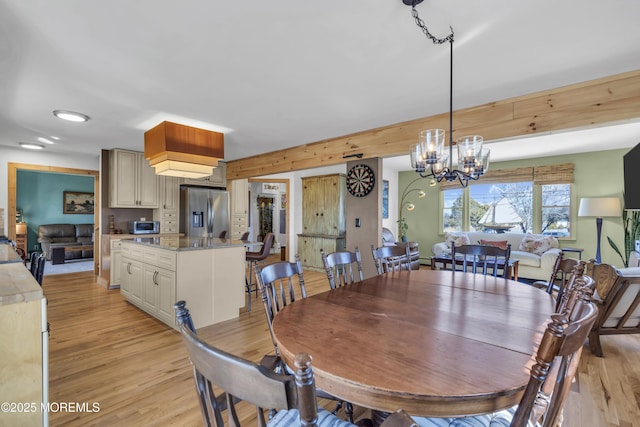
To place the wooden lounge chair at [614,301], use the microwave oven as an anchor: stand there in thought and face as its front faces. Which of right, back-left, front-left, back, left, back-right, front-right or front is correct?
front-left

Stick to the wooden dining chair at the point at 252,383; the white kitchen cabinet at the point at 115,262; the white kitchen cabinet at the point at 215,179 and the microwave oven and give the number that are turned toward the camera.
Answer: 3

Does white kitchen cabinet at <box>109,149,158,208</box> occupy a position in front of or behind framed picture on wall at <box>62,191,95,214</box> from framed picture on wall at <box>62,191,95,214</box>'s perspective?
in front

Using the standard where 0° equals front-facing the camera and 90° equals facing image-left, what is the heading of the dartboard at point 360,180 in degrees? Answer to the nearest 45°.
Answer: approximately 0°

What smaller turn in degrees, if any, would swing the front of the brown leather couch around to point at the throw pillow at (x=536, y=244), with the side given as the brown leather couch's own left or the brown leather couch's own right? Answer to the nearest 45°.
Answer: approximately 45° to the brown leather couch's own left

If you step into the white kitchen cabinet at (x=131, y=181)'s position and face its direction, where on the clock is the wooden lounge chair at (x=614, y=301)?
The wooden lounge chair is roughly at 11 o'clock from the white kitchen cabinet.

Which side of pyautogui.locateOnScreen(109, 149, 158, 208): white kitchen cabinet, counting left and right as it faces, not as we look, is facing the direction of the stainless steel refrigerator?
left

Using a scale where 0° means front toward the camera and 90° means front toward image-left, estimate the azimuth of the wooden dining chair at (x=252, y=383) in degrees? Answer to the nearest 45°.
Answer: approximately 225°

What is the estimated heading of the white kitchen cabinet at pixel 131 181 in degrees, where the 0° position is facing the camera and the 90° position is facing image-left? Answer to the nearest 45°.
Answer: approximately 0°
